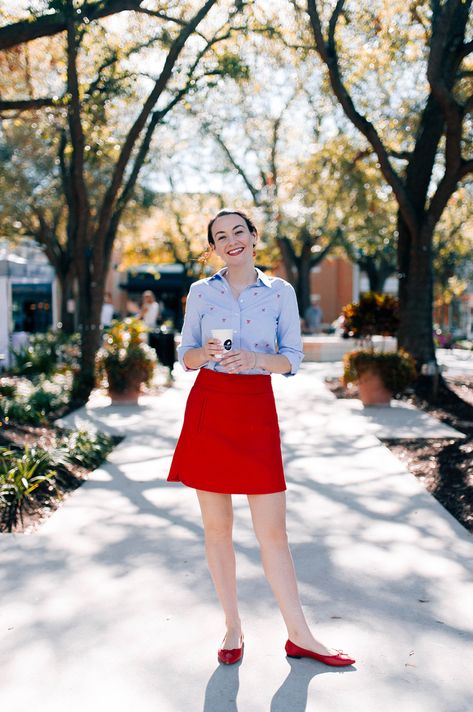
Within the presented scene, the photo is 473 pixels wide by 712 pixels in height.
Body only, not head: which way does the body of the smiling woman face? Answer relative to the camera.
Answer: toward the camera

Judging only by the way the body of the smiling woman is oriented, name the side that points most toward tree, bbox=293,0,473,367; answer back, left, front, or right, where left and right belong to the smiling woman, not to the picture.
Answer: back

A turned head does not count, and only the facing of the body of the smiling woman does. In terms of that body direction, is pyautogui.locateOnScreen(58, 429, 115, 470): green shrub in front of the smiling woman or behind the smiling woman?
behind

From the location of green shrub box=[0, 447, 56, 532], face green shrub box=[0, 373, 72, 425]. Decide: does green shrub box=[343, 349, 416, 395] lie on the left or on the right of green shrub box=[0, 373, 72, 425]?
right

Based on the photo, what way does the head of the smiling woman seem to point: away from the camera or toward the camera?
toward the camera

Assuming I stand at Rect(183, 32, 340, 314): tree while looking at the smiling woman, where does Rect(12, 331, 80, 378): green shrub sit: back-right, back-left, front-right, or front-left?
front-right

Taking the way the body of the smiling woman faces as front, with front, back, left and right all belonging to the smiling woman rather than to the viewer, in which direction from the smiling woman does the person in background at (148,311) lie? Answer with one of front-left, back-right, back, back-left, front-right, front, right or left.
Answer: back

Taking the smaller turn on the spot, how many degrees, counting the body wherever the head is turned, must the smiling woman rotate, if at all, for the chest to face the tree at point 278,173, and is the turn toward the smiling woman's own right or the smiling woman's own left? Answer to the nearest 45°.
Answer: approximately 180°

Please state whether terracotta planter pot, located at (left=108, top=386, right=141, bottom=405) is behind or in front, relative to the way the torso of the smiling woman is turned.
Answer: behind

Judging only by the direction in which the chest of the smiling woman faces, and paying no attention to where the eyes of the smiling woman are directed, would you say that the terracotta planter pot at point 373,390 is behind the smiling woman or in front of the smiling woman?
behind

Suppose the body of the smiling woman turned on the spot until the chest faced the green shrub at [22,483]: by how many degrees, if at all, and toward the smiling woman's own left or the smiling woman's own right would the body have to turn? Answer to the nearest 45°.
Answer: approximately 135° to the smiling woman's own right
